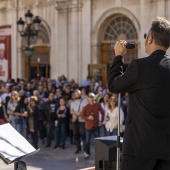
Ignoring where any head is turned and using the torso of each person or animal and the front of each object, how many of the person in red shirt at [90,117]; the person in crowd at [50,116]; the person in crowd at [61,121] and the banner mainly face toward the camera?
4

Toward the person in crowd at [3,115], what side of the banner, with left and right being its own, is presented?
front

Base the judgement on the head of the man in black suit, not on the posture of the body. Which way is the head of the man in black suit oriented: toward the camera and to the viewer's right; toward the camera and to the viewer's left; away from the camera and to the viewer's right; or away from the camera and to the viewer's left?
away from the camera and to the viewer's left

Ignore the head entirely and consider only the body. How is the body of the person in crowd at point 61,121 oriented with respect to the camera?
toward the camera

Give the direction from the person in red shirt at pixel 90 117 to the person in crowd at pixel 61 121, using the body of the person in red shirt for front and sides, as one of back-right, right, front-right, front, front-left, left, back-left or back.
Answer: back-right

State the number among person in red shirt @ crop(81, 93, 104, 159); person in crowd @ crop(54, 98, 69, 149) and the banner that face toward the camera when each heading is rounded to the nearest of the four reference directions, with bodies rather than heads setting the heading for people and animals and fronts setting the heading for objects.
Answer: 3

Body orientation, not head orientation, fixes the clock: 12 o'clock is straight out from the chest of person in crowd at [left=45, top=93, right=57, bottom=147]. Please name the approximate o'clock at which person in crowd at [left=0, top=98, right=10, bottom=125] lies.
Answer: person in crowd at [left=0, top=98, right=10, bottom=125] is roughly at 3 o'clock from person in crowd at [left=45, top=93, right=57, bottom=147].

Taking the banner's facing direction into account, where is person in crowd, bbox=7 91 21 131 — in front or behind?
in front

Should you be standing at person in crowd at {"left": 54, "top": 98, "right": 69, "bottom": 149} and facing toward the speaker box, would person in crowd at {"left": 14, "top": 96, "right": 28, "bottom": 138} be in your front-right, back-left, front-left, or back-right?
back-right

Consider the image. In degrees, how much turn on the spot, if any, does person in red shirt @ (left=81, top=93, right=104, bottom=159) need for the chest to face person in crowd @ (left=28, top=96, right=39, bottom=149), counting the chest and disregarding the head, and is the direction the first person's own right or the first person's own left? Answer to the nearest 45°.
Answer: approximately 135° to the first person's own right

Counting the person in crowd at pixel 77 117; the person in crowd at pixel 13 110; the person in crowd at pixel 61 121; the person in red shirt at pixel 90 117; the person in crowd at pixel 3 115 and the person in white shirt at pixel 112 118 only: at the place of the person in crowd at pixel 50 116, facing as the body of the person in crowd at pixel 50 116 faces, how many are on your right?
2

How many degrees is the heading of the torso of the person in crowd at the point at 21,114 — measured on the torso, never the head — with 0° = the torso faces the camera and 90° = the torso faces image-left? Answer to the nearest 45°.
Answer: approximately 315°

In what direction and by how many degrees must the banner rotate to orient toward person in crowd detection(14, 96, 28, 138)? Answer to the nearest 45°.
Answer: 0° — it already faces them
